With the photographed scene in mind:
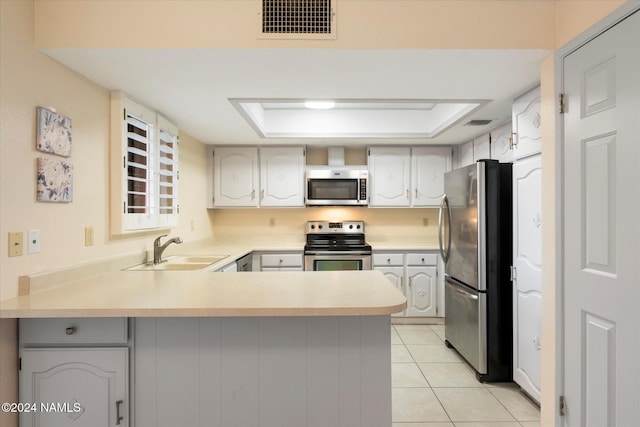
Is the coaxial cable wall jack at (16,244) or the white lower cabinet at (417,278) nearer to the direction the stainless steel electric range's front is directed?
the coaxial cable wall jack

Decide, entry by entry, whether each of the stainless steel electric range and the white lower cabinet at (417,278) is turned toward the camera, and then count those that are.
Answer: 2

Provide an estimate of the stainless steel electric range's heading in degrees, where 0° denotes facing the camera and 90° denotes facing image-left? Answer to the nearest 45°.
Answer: approximately 0°

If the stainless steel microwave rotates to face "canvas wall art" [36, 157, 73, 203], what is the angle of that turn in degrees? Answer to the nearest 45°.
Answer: approximately 45° to its right

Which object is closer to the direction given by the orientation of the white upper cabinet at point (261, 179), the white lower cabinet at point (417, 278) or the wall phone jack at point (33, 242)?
the wall phone jack

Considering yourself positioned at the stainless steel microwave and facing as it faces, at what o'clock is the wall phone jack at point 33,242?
The wall phone jack is roughly at 1 o'clock from the stainless steel microwave.

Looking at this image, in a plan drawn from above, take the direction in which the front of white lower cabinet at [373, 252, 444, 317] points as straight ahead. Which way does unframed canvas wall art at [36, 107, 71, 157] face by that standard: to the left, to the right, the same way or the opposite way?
to the left

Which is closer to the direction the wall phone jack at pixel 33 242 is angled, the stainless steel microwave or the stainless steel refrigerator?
the stainless steel refrigerator

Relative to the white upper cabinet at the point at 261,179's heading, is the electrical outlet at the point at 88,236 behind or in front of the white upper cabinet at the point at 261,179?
in front
